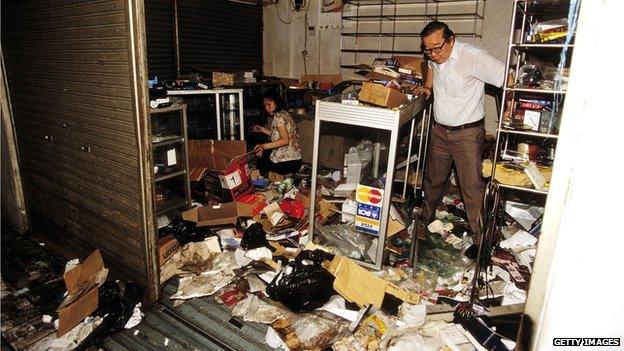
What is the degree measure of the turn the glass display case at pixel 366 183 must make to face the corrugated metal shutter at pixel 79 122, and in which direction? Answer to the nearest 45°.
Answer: approximately 45° to its right

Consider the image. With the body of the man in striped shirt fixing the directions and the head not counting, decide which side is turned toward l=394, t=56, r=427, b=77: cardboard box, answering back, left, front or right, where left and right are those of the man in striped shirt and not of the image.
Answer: right

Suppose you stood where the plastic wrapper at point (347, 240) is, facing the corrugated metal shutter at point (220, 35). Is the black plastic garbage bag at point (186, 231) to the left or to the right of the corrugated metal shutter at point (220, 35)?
left

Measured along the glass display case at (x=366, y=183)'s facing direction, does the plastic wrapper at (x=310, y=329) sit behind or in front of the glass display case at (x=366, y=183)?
in front

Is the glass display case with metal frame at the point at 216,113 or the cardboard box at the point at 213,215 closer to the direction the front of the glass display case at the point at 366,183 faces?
the cardboard box

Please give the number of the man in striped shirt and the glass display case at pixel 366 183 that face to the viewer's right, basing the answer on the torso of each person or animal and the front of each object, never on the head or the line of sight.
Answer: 0

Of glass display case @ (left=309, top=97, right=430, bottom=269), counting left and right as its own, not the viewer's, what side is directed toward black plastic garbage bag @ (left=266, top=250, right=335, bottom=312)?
front

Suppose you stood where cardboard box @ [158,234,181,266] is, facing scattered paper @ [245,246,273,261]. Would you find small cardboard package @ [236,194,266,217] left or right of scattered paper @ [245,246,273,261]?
left

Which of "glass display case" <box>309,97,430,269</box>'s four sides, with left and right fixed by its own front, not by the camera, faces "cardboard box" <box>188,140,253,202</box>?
right

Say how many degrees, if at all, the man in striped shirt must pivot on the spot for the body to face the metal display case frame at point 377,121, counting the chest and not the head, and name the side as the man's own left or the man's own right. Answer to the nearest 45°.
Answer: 0° — they already face it

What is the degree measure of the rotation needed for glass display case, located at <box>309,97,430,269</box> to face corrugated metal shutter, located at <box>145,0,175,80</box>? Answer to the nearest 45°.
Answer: approximately 90° to its right
